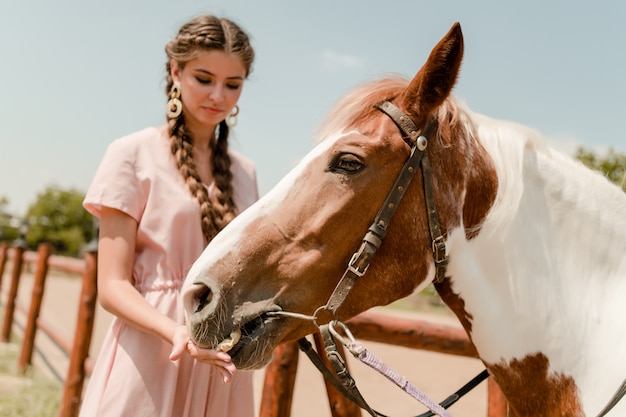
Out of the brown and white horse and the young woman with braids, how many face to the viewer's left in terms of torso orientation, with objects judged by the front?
1

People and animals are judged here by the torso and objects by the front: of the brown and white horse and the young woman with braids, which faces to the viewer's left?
the brown and white horse

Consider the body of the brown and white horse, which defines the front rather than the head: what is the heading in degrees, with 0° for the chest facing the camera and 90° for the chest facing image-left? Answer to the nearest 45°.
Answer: approximately 90°

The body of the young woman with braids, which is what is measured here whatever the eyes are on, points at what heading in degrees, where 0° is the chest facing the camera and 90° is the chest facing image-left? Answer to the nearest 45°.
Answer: approximately 315°

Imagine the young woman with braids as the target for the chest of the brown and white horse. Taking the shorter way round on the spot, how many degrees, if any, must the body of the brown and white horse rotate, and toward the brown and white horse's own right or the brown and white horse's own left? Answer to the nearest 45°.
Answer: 0° — it already faces them

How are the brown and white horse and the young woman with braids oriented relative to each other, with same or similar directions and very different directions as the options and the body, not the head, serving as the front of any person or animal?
very different directions

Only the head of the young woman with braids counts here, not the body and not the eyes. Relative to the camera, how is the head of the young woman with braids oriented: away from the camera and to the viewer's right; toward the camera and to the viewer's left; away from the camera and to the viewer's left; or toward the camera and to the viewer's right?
toward the camera and to the viewer's right
